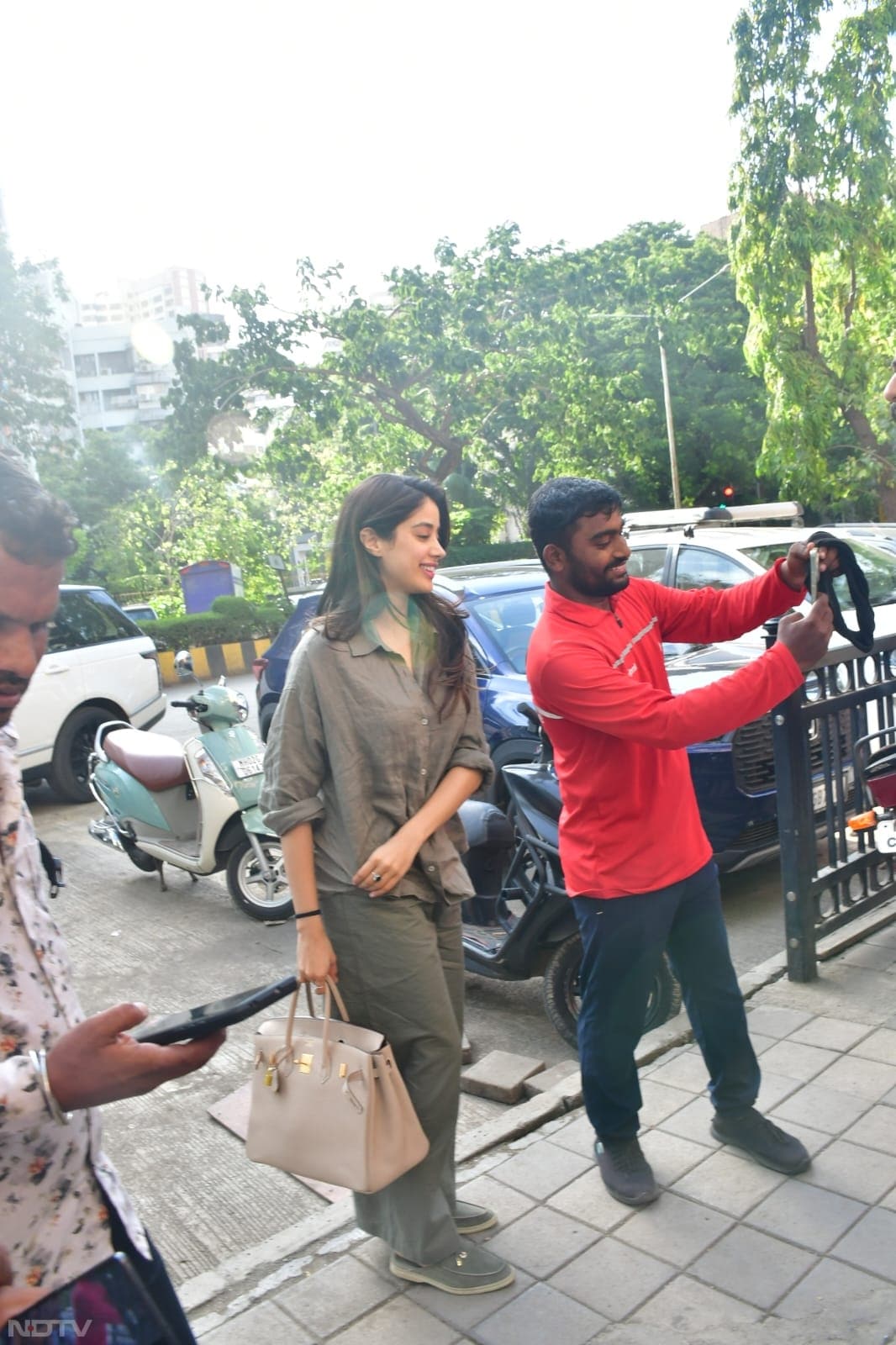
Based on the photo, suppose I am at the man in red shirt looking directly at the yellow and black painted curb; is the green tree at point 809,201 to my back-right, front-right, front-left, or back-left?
front-right

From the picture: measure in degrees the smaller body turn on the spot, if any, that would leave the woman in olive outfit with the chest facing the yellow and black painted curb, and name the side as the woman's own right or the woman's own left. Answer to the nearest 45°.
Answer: approximately 135° to the woman's own left

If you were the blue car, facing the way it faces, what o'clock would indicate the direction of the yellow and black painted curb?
The yellow and black painted curb is roughly at 7 o'clock from the blue car.

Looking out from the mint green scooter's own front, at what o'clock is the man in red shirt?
The man in red shirt is roughly at 1 o'clock from the mint green scooter.

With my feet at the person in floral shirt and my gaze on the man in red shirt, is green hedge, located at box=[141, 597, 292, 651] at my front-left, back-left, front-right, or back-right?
front-left

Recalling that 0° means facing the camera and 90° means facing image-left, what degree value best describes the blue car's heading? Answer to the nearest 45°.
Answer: approximately 315°

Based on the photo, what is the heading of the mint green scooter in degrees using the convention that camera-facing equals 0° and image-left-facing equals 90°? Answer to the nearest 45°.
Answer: approximately 315°

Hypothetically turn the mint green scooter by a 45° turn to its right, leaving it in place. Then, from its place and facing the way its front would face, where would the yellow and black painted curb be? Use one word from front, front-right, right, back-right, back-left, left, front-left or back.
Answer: back

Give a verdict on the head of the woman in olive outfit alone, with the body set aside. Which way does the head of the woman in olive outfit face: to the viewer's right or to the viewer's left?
to the viewer's right

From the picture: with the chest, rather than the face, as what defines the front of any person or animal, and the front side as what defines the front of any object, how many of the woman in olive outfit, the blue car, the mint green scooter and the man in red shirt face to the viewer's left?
0

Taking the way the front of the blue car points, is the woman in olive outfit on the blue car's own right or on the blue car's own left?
on the blue car's own right
